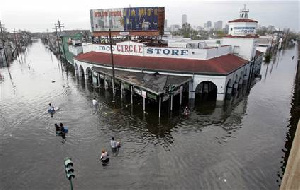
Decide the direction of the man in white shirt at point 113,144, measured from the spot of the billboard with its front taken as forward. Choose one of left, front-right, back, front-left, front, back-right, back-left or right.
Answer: front

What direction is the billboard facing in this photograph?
toward the camera
